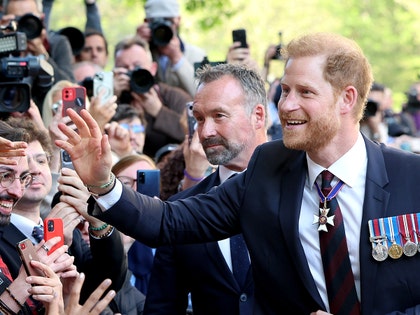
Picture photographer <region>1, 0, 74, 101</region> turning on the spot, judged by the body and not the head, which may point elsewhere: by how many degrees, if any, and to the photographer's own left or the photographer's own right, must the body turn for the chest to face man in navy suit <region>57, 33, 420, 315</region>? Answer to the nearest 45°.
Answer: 0° — they already face them

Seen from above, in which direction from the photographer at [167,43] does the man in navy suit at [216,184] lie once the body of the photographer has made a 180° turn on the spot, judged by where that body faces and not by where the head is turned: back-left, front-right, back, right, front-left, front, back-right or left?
back

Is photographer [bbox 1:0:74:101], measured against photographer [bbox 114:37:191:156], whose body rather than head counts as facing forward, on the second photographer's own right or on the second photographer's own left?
on the second photographer's own right

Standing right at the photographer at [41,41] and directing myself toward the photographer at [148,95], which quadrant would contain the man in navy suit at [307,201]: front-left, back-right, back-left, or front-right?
front-right

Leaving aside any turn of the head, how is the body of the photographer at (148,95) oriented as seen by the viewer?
toward the camera

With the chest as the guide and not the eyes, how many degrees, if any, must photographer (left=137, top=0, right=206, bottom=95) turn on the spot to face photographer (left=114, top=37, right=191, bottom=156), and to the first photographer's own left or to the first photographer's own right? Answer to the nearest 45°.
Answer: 0° — they already face them

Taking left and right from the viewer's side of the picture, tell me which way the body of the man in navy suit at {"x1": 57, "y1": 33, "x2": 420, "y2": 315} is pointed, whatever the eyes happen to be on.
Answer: facing the viewer and to the left of the viewer

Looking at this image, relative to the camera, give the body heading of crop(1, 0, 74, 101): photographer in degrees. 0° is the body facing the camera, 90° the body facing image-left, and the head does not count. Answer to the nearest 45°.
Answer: approximately 0°

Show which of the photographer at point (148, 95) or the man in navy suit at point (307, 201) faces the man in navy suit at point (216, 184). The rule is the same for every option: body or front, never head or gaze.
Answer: the photographer

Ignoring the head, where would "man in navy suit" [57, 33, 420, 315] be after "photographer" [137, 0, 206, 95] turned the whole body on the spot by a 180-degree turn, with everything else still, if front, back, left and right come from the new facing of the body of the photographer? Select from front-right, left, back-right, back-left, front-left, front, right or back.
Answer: back

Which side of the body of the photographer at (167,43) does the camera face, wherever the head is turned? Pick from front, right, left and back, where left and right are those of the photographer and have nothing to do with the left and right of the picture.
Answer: front
